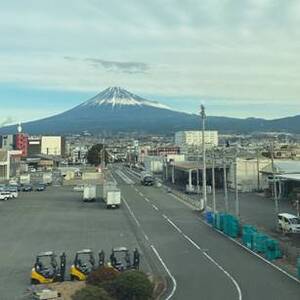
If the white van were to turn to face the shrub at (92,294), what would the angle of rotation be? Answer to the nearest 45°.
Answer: approximately 45° to its right

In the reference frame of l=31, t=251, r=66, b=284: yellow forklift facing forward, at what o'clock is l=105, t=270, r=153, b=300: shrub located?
The shrub is roughly at 2 o'clock from the yellow forklift.

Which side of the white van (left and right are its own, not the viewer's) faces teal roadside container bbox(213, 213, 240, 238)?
right

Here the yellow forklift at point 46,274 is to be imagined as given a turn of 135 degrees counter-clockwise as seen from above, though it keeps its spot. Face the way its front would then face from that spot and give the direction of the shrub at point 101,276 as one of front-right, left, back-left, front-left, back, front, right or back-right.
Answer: back

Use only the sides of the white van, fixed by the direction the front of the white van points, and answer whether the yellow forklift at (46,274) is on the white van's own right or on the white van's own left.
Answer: on the white van's own right

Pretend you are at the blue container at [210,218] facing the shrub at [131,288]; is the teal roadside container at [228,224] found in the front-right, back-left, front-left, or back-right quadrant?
front-left

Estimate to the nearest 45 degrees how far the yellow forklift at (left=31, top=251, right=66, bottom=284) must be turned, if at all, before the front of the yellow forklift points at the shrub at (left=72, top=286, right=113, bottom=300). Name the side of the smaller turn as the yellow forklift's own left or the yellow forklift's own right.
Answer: approximately 90° to the yellow forklift's own right
